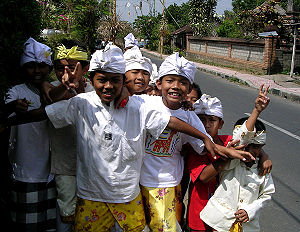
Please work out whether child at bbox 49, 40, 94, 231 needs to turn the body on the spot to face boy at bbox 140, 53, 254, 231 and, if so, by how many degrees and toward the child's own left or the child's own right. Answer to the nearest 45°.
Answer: approximately 90° to the child's own left

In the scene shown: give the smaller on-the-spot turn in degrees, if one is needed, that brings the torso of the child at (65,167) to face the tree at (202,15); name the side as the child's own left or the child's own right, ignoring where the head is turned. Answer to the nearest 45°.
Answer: approximately 135° to the child's own left

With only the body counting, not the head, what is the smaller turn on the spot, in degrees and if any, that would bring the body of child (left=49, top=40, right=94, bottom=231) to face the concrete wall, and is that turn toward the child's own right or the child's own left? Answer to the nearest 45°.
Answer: approximately 135° to the child's own left

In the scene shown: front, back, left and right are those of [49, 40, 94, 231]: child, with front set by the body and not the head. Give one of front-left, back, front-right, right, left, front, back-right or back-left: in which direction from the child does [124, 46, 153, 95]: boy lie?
back-left

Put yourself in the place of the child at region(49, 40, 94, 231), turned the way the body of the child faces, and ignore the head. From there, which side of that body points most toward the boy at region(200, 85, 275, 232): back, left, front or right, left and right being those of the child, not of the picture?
left

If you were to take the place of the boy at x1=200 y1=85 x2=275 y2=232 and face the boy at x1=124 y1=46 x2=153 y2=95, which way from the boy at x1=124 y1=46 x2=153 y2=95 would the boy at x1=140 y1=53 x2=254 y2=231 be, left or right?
left

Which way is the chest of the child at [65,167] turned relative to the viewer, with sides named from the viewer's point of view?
facing the viewer

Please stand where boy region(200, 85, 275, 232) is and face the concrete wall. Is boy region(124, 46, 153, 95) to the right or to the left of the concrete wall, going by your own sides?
left
